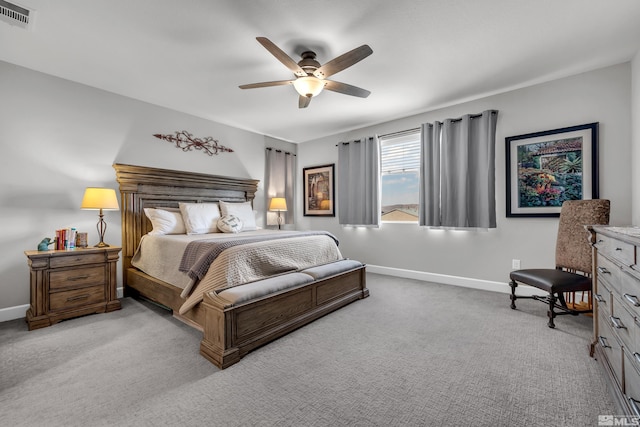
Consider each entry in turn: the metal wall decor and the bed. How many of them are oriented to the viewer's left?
0

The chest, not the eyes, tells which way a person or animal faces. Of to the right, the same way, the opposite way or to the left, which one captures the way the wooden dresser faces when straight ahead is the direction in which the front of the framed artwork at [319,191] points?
to the right

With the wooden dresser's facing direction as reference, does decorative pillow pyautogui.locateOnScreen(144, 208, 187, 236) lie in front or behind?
in front

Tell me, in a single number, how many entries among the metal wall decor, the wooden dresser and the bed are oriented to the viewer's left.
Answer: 1

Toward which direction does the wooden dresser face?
to the viewer's left

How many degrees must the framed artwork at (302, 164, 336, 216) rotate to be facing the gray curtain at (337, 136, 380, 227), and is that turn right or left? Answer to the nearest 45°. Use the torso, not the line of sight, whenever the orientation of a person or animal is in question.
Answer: approximately 90° to its left

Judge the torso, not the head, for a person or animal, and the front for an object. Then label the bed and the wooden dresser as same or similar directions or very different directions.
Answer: very different directions

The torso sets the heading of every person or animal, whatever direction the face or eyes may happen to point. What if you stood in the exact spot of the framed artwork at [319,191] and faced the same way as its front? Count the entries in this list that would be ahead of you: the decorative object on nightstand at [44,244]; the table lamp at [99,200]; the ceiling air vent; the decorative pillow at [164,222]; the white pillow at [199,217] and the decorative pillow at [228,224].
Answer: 6

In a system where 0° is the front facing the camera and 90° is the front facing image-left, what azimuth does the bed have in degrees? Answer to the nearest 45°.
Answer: approximately 315°

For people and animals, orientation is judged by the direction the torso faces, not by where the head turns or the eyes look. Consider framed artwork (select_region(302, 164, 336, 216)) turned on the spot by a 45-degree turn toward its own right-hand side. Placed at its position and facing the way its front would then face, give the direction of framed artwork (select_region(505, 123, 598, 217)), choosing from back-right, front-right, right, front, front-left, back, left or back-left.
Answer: back-left

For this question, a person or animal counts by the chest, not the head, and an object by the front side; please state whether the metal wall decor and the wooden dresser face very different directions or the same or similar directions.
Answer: very different directions

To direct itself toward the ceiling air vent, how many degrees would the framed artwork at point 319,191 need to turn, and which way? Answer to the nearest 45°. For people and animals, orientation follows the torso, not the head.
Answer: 0° — it already faces it

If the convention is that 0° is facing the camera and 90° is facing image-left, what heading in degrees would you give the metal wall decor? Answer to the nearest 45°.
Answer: approximately 315°

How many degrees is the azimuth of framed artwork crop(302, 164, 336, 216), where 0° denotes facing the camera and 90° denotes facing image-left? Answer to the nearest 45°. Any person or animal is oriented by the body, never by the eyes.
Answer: approximately 45°
